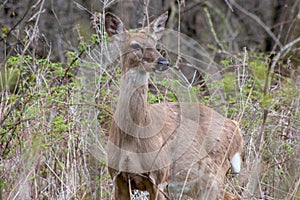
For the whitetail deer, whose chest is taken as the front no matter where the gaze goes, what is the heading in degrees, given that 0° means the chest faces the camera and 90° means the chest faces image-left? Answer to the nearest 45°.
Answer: approximately 45°
